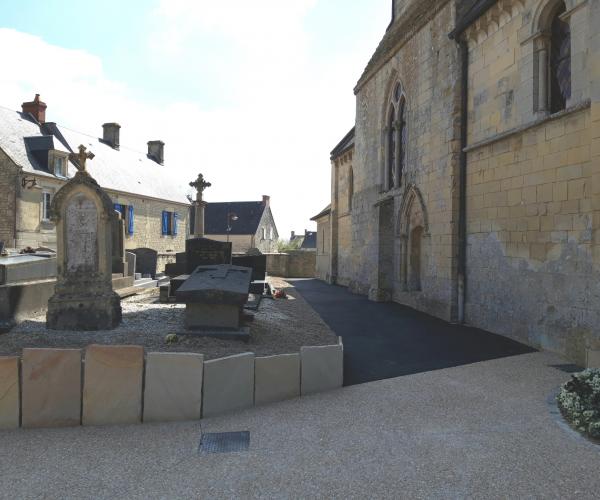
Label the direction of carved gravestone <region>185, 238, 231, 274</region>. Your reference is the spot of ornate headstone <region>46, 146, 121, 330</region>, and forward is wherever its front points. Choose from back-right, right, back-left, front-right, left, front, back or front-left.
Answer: back-left

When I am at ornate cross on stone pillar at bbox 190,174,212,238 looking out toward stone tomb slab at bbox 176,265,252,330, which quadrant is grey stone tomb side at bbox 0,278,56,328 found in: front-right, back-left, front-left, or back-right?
front-right

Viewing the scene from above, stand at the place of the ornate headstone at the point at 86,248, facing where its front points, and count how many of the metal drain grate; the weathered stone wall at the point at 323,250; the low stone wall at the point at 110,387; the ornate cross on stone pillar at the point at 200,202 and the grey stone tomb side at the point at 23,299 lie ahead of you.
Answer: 2

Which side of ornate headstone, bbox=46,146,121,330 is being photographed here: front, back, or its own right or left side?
front

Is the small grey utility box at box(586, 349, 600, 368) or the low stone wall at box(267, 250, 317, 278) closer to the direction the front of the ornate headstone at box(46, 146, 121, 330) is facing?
the small grey utility box

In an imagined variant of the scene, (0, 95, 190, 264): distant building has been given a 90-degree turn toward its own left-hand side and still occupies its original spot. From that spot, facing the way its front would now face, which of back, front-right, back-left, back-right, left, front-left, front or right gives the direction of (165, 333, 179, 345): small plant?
back-right

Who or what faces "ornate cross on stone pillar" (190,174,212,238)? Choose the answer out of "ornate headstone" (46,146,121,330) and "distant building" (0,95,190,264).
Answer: the distant building

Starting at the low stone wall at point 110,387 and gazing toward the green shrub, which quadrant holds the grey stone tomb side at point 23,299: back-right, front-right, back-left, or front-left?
back-left

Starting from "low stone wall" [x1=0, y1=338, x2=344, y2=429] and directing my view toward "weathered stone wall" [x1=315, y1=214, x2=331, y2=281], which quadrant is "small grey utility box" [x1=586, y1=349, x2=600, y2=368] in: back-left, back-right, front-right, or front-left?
front-right

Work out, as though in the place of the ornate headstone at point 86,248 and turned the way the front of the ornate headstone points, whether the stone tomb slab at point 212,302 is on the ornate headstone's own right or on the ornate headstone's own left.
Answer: on the ornate headstone's own left

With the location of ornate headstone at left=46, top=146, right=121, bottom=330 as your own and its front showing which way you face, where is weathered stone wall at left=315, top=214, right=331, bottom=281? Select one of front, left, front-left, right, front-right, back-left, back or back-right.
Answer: back-left

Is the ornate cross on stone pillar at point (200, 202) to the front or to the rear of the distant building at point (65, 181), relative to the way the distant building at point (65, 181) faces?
to the front

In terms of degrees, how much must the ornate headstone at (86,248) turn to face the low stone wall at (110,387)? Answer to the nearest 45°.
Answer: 0° — it already faces it

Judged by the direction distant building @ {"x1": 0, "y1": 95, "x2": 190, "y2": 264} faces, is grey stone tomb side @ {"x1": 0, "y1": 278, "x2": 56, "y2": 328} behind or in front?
in front

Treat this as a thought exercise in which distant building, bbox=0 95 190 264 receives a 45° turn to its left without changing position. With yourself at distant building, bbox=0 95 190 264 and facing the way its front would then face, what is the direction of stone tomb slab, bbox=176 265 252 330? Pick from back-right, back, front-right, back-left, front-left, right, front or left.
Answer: right

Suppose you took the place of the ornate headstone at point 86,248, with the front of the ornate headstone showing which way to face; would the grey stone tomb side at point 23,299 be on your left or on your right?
on your right

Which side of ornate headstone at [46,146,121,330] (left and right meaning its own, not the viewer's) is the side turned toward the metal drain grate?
front

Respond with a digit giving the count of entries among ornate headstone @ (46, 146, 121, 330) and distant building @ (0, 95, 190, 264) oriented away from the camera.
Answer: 0

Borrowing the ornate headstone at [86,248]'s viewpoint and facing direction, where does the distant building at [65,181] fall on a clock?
The distant building is roughly at 6 o'clock from the ornate headstone.
